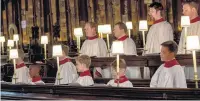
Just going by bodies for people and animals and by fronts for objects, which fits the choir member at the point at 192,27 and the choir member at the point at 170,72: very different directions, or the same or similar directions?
same or similar directions

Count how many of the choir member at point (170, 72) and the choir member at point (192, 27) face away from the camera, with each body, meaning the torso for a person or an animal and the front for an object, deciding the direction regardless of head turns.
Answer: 0

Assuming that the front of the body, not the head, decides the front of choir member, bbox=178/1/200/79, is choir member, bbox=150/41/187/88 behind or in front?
in front

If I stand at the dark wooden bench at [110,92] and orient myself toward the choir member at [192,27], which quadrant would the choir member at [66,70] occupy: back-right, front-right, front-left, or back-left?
front-left

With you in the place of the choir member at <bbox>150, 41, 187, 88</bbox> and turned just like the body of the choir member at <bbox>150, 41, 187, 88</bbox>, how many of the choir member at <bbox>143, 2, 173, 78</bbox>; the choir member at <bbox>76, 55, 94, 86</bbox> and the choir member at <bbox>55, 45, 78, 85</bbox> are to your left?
0

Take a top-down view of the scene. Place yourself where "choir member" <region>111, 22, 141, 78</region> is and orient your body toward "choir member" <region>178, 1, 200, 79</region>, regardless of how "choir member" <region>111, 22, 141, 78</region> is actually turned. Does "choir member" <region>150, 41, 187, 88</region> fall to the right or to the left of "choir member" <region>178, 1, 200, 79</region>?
right

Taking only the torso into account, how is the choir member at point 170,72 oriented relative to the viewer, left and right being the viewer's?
facing the viewer and to the left of the viewer

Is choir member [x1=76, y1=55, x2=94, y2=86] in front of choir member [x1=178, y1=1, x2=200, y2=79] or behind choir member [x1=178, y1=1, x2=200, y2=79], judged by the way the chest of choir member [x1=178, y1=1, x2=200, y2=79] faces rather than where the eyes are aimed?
in front

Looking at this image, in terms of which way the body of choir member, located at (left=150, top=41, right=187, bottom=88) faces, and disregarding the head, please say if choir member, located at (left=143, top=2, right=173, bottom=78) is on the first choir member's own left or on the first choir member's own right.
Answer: on the first choir member's own right

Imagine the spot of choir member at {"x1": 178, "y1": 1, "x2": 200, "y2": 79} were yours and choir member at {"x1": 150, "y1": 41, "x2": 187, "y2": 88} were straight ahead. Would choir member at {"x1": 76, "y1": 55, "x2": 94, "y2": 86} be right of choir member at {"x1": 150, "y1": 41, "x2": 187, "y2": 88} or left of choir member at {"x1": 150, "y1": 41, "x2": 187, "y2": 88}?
right

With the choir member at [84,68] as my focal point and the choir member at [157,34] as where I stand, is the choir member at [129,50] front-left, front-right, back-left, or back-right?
front-right

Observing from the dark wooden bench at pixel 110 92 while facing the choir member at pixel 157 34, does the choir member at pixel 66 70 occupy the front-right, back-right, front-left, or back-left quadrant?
front-left

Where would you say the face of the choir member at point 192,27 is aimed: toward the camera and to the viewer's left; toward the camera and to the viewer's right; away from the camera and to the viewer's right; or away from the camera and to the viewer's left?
toward the camera and to the viewer's left
